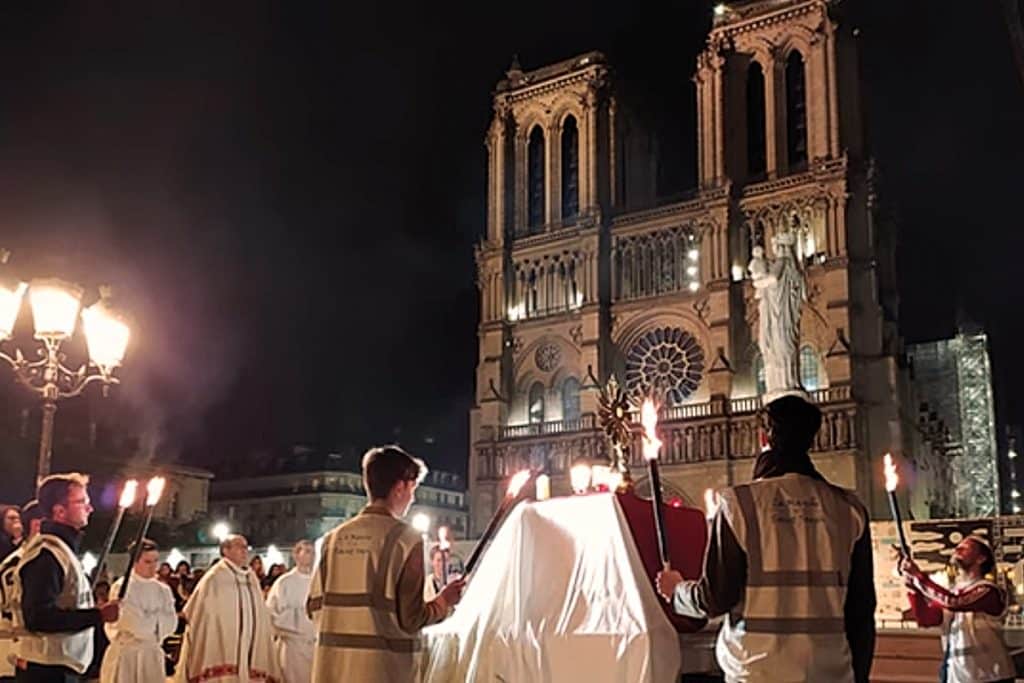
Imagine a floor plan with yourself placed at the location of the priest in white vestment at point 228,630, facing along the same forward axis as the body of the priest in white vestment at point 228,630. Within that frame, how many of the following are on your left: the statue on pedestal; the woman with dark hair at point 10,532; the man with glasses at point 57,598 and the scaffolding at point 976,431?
2

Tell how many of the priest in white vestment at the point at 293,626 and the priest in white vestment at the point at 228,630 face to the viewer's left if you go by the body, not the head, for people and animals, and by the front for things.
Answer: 0

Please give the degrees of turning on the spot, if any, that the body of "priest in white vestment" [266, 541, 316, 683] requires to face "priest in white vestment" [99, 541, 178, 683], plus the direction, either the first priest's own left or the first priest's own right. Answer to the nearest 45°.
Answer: approximately 135° to the first priest's own right

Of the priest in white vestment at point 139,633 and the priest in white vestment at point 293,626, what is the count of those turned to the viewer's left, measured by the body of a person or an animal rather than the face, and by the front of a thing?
0

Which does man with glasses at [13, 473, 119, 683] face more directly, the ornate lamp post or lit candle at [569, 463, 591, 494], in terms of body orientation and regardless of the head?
the lit candle

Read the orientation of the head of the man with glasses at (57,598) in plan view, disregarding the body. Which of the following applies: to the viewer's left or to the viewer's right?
to the viewer's right

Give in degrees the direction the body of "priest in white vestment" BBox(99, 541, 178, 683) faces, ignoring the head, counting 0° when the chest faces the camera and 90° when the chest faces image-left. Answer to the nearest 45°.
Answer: approximately 315°

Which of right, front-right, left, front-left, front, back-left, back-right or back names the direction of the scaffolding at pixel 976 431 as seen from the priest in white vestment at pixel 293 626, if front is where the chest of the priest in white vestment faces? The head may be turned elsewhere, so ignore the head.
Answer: left

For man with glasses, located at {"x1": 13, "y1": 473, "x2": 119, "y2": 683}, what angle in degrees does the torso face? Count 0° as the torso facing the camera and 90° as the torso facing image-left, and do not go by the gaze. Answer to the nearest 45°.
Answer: approximately 270°

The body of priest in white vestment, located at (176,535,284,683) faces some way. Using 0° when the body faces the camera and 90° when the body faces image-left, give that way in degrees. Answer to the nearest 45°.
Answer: approximately 315°
